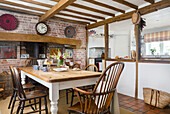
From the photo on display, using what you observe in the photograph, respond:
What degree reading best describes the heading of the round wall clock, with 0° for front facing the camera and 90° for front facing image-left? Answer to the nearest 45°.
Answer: approximately 0°

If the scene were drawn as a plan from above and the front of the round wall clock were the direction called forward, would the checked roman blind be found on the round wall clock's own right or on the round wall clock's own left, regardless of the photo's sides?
on the round wall clock's own left

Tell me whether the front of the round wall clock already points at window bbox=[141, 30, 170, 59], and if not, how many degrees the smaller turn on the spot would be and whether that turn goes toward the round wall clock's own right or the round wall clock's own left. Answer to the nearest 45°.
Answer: approximately 90° to the round wall clock's own left
